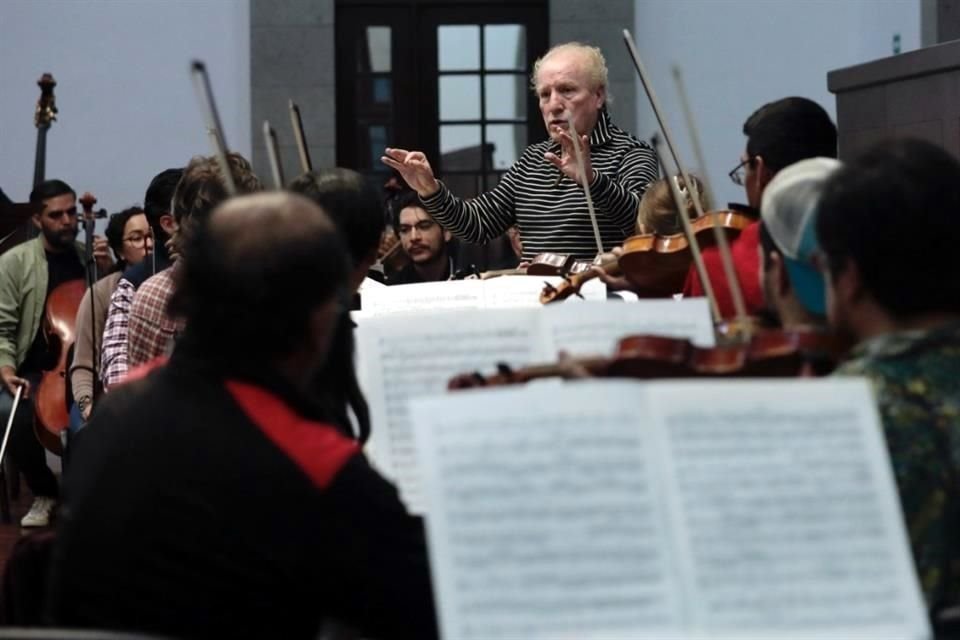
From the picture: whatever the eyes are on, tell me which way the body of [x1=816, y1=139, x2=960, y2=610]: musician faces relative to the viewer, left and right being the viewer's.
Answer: facing away from the viewer and to the left of the viewer

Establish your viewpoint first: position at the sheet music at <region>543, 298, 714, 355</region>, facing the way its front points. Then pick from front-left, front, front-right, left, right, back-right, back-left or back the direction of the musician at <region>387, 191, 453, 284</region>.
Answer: back

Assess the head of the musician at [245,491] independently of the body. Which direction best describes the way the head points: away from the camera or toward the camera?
away from the camera

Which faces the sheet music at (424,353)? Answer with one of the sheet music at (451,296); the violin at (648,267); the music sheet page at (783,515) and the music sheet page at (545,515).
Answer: the sheet music at (451,296)

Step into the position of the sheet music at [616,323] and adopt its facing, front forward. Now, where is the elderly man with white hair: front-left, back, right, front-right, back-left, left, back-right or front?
back

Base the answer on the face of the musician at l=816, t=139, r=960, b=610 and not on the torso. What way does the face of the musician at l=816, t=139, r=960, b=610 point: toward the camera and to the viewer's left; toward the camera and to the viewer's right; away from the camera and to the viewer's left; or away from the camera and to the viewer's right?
away from the camera and to the viewer's left
